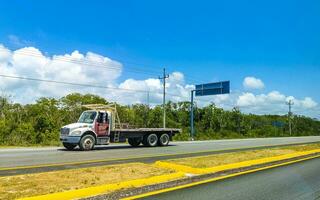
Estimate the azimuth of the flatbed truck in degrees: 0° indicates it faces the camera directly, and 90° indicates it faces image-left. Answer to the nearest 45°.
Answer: approximately 45°

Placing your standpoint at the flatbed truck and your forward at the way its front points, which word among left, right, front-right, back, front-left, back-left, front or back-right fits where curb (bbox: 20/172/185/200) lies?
front-left
